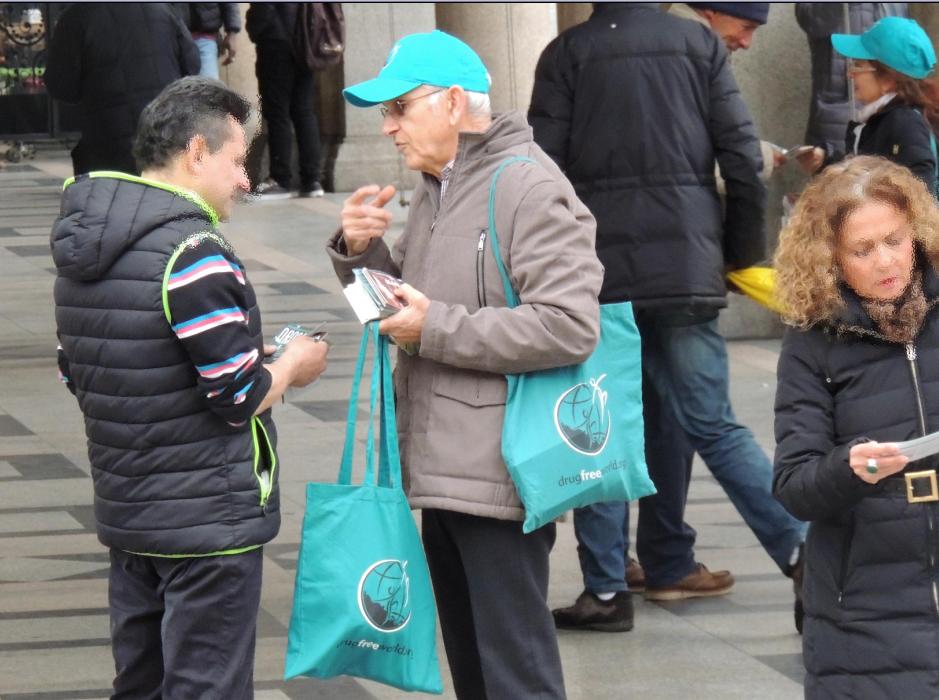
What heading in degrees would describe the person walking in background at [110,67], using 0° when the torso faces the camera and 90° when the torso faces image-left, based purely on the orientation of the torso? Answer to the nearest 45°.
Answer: approximately 180°

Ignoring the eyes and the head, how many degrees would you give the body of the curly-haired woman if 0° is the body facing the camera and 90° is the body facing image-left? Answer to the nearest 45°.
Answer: approximately 315°

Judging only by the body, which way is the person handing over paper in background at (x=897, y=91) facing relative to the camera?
to the viewer's left

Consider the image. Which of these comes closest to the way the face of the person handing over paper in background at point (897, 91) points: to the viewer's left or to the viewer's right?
to the viewer's left

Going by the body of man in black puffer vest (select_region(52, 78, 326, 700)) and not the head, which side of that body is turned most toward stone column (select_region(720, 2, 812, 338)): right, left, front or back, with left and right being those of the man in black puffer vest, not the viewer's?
front

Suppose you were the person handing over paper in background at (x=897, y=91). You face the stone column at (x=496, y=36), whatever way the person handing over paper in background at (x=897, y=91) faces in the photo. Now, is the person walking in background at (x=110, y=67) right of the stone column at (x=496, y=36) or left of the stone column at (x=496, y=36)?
left

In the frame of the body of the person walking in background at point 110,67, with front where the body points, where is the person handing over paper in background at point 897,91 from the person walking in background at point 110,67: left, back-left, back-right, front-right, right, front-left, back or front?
back-right
